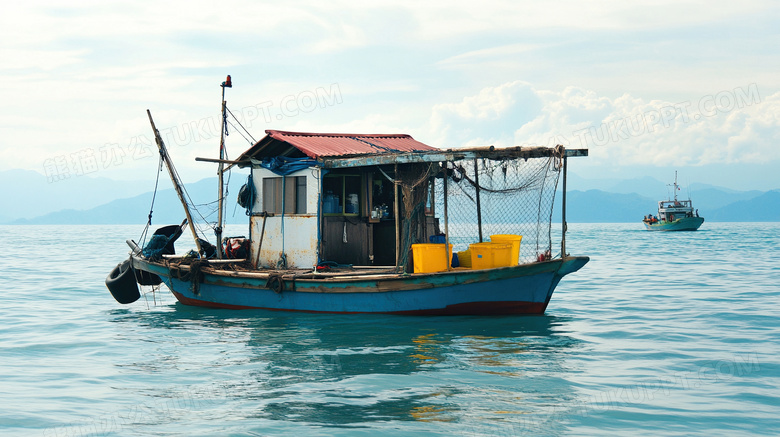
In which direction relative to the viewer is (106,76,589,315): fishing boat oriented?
to the viewer's right
